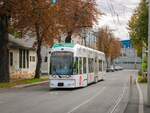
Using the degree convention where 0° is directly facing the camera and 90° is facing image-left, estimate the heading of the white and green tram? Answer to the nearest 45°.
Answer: approximately 45°
